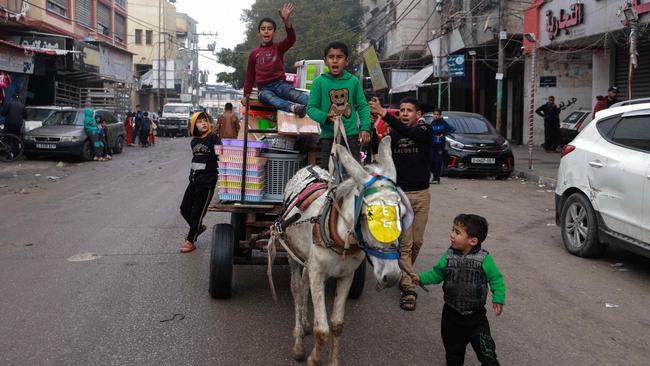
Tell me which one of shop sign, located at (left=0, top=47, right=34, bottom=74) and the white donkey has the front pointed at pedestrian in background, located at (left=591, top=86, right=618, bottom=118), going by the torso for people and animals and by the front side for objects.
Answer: the shop sign

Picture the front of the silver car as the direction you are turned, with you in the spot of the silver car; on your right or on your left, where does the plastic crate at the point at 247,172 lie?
on your left

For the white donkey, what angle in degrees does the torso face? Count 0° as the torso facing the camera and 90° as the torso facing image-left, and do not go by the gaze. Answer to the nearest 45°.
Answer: approximately 315°

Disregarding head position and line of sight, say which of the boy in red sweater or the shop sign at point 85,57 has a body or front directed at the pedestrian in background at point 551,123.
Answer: the shop sign

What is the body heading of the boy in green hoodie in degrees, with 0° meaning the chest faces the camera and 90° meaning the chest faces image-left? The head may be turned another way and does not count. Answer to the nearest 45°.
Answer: approximately 0°

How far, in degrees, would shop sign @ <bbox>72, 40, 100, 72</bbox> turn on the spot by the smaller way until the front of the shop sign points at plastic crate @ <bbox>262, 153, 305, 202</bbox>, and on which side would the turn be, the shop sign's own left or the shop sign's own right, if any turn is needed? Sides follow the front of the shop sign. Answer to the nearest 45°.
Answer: approximately 45° to the shop sign's own right
